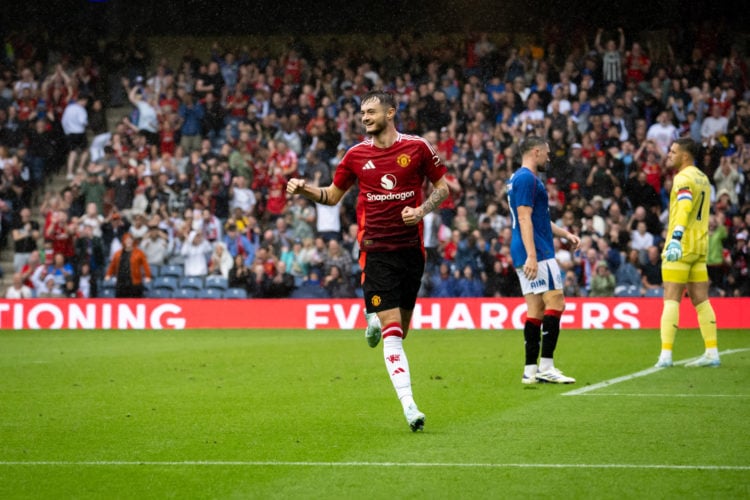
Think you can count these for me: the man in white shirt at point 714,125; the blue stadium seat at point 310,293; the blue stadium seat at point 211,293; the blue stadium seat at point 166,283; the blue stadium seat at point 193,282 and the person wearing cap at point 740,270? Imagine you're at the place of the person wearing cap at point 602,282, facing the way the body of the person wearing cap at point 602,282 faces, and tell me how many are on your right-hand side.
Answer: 4

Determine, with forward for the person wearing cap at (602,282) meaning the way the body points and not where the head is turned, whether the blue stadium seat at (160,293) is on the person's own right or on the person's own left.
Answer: on the person's own right

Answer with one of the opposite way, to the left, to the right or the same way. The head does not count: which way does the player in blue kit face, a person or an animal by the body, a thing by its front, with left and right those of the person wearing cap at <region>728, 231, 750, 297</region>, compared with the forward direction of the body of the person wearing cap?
to the left

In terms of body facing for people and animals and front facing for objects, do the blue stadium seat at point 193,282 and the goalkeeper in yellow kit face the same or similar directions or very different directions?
very different directions

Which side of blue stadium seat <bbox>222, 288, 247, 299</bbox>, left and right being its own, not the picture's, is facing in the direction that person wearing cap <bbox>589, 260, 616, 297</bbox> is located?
left

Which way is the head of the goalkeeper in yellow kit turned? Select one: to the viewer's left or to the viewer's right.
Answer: to the viewer's left

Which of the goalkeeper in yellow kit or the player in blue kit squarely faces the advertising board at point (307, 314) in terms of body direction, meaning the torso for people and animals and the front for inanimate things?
the goalkeeper in yellow kit
